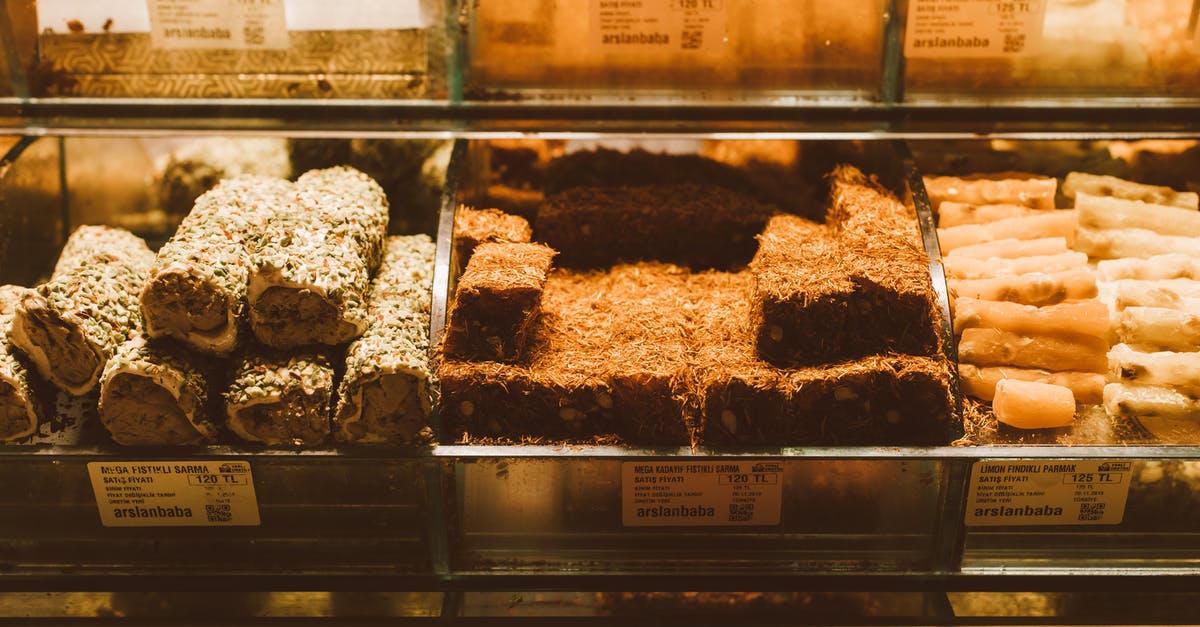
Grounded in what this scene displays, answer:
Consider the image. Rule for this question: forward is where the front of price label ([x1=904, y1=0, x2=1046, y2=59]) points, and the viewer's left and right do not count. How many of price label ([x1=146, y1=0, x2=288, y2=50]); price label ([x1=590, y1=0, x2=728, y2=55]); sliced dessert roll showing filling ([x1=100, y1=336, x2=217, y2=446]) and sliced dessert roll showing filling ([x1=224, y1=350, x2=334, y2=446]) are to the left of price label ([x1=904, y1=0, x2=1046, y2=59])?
0

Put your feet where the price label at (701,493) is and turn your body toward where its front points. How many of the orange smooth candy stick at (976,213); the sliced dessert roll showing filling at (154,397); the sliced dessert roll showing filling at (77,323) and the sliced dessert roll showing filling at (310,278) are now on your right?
3

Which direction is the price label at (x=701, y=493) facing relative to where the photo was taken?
toward the camera

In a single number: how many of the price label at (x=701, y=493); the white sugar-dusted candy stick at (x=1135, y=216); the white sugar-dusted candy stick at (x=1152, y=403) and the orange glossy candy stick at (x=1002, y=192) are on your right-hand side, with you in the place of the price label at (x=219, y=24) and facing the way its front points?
0

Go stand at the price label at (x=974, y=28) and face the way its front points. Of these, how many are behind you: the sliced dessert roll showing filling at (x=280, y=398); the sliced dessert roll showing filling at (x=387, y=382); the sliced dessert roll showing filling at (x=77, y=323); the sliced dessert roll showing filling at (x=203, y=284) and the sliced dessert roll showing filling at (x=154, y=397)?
0

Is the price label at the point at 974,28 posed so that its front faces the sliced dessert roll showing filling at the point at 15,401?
no

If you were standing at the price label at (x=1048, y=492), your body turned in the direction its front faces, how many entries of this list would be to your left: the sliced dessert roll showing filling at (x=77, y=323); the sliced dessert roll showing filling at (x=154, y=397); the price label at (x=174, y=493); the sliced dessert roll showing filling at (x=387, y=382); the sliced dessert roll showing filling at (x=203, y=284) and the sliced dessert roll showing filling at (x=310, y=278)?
0

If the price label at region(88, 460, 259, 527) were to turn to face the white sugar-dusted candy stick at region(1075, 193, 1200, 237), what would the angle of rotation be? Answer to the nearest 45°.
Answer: approximately 90° to its left

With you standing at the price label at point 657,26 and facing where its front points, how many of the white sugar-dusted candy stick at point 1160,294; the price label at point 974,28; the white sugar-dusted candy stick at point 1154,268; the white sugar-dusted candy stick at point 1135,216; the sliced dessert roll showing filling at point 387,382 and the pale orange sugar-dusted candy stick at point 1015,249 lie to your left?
5

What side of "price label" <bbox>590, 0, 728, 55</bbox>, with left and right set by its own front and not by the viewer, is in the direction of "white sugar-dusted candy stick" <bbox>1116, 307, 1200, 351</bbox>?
left

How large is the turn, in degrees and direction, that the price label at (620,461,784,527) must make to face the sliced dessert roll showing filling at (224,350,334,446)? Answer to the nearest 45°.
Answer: approximately 90° to its right

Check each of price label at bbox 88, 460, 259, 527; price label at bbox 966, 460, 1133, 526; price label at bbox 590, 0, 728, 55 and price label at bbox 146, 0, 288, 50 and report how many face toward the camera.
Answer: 4

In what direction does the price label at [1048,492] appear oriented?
toward the camera

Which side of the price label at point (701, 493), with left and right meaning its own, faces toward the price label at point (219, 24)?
right

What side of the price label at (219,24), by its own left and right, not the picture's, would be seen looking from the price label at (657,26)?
left
